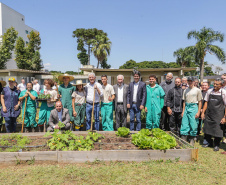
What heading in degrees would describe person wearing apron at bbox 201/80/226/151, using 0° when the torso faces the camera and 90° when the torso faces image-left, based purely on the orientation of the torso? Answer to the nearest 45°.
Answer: approximately 45°

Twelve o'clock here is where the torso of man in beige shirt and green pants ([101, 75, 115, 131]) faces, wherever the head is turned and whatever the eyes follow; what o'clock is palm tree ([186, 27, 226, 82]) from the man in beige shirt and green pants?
The palm tree is roughly at 7 o'clock from the man in beige shirt and green pants.

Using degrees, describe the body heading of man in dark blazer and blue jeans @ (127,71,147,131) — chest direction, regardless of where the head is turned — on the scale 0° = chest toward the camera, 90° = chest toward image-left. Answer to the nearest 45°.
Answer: approximately 0°

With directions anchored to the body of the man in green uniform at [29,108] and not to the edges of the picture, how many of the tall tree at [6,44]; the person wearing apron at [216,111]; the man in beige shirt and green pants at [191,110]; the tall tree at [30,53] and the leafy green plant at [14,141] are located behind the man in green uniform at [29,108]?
2

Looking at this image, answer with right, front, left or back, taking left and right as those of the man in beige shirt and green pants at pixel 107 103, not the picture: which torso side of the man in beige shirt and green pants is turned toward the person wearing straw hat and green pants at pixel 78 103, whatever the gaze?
right

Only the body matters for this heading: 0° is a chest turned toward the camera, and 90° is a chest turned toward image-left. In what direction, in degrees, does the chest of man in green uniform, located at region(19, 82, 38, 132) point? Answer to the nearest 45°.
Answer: approximately 0°

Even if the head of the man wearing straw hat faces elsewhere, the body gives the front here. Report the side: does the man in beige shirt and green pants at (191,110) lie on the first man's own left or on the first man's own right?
on the first man's own left

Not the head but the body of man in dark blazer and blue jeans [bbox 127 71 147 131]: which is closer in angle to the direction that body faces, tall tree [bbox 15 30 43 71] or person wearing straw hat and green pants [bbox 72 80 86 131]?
the person wearing straw hat and green pants

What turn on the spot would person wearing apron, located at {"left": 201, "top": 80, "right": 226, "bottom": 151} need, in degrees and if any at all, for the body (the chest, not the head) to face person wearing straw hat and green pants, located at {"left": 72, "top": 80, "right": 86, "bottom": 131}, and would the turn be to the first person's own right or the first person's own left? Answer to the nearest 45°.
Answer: approximately 45° to the first person's own right
